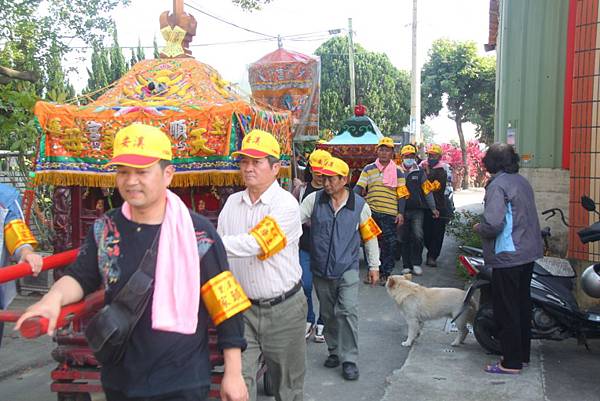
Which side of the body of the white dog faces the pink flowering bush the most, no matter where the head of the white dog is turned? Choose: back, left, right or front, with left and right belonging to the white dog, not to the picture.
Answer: right

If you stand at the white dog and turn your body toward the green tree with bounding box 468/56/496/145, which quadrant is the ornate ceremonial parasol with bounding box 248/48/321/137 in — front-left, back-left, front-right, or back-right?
front-left

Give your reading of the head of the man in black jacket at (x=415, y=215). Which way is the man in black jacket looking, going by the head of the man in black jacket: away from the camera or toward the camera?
toward the camera

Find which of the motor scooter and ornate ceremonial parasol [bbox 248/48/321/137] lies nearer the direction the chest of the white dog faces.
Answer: the ornate ceremonial parasol

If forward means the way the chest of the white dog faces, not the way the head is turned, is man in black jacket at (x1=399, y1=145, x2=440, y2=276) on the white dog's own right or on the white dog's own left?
on the white dog's own right

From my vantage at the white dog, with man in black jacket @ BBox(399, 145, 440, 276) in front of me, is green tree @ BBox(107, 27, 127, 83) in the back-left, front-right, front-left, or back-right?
front-left

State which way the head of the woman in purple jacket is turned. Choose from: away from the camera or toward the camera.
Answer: away from the camera

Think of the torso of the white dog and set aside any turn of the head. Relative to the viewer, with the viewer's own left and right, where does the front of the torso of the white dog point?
facing to the left of the viewer

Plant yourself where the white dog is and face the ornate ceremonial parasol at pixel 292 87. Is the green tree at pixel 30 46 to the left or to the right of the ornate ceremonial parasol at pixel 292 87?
left

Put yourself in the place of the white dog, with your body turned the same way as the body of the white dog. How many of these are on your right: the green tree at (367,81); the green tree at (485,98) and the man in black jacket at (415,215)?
3
